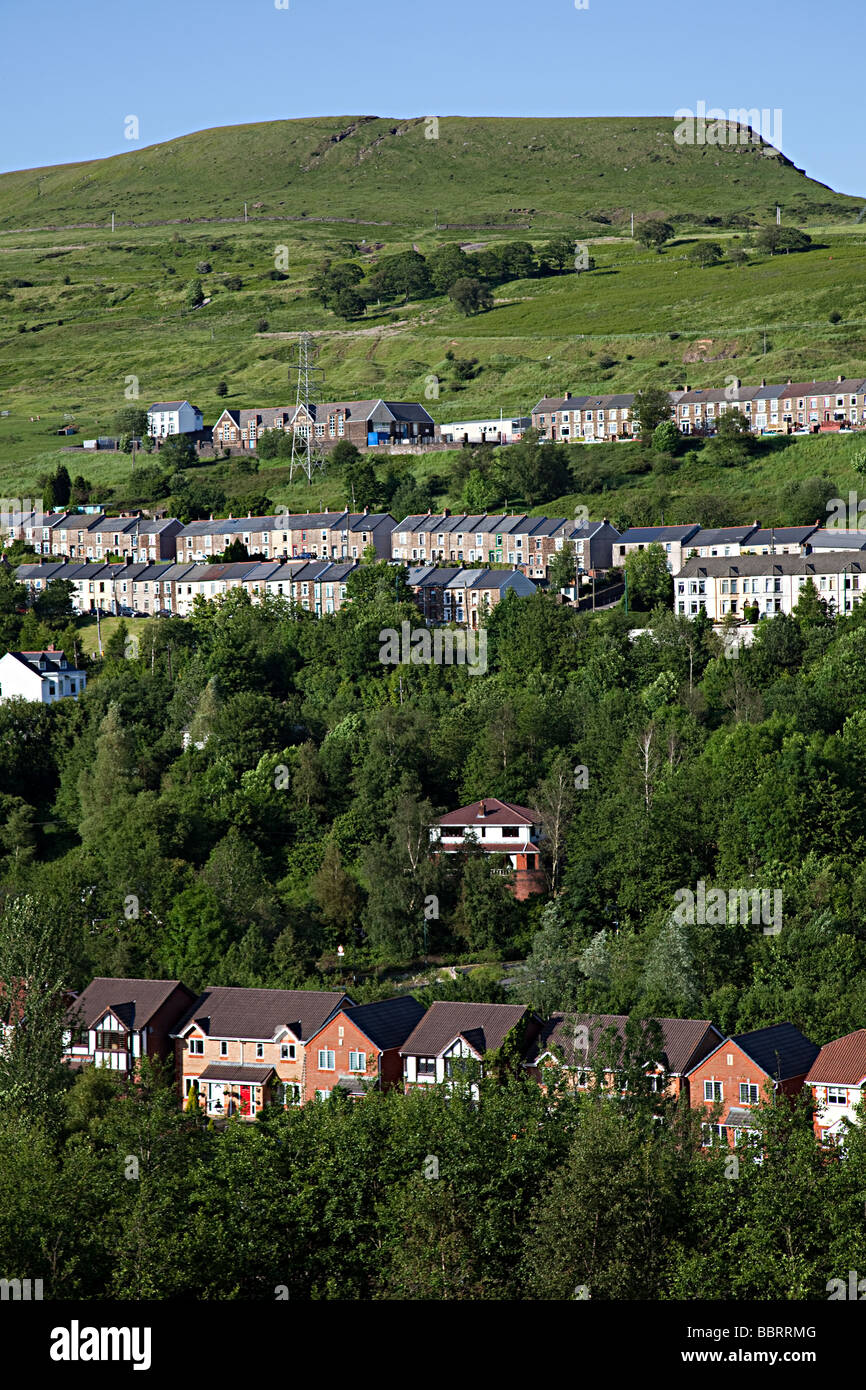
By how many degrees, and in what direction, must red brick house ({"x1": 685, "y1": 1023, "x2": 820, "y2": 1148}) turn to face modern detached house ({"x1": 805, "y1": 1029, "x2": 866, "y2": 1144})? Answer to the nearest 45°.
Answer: approximately 135° to its left

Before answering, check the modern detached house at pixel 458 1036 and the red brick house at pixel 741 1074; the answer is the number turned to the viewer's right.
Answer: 0

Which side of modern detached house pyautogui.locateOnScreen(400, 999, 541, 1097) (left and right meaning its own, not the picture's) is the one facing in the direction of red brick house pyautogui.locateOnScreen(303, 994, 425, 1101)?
right

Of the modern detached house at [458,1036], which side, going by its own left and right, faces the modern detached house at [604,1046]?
left

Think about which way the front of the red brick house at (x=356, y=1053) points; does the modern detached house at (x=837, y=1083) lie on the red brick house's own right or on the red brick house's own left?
on the red brick house's own left

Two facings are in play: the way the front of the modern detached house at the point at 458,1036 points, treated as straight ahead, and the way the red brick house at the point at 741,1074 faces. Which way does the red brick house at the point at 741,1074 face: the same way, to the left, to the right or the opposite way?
the same way

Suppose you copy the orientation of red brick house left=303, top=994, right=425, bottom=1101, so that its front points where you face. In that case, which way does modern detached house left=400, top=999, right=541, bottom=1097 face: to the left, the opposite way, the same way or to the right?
the same way

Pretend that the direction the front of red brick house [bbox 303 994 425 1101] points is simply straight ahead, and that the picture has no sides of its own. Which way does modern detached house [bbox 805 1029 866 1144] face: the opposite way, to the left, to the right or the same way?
the same way

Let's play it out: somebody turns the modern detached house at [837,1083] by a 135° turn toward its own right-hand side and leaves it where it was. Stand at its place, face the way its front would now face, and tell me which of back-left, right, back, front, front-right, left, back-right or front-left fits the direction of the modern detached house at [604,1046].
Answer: left

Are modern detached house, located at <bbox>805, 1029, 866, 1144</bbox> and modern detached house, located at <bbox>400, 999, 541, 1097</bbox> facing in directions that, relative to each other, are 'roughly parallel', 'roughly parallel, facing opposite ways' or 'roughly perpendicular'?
roughly parallel

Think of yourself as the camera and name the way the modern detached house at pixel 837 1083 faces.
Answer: facing the viewer and to the left of the viewer

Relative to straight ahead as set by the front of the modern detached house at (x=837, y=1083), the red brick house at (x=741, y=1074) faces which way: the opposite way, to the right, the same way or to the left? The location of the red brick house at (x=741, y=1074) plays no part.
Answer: the same way
